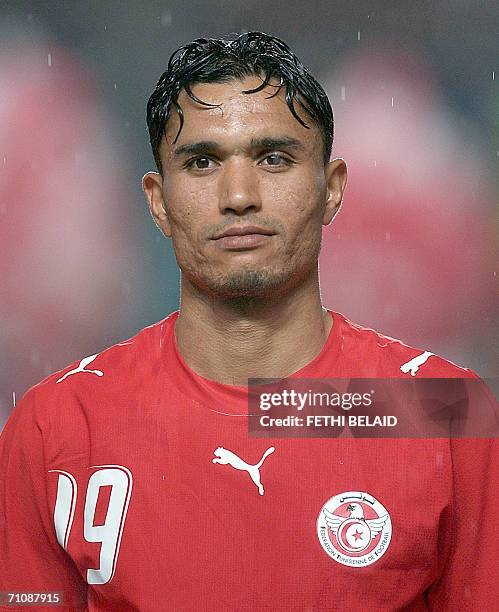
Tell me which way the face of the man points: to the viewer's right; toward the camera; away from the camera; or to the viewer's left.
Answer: toward the camera

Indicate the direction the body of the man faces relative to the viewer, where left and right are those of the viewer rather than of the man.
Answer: facing the viewer
